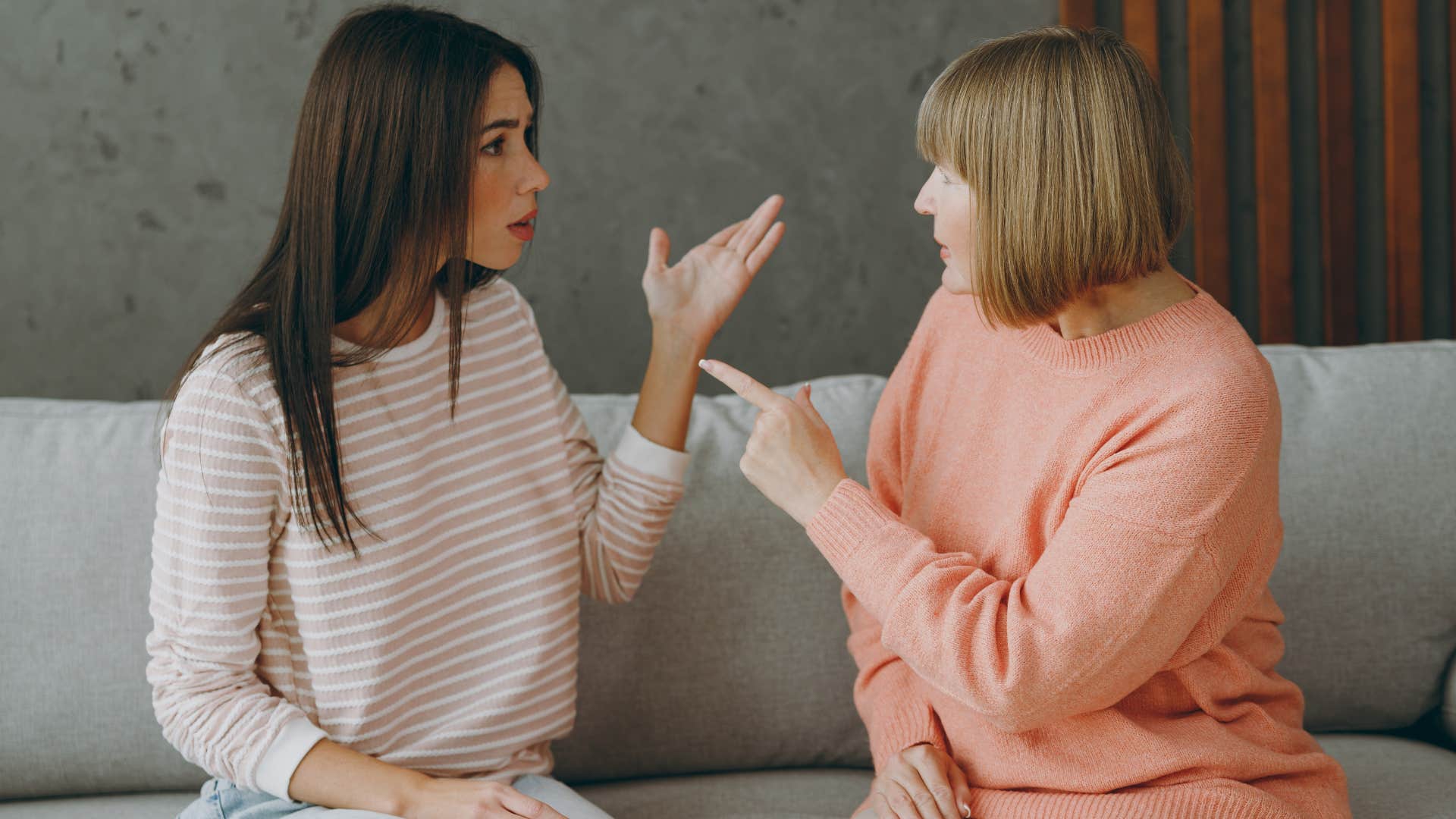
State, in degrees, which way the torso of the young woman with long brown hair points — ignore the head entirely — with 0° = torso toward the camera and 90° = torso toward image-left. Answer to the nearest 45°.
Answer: approximately 315°

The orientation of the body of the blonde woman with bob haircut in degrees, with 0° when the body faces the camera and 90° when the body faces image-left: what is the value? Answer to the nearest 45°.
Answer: approximately 45°

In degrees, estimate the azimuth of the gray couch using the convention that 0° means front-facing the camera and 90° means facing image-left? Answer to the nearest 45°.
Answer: approximately 0°
